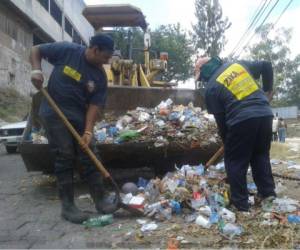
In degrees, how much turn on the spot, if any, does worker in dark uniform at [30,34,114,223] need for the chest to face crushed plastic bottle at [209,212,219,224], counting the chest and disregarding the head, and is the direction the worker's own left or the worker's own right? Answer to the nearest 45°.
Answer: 0° — they already face it

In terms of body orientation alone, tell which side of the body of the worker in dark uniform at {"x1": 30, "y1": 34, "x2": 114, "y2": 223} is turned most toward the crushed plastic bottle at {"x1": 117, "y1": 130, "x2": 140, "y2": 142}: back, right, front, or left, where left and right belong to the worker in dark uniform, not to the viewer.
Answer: left

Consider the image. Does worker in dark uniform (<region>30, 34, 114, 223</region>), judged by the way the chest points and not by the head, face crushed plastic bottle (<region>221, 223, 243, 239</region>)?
yes

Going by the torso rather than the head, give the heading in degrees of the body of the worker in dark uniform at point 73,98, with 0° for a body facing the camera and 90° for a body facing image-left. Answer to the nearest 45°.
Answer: approximately 315°

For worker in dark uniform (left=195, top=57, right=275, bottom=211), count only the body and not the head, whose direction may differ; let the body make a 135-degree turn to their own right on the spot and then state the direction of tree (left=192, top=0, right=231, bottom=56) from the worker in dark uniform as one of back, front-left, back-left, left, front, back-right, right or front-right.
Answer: left

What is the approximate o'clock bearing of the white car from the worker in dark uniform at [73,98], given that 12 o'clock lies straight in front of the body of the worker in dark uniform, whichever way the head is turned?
The white car is roughly at 7 o'clock from the worker in dark uniform.

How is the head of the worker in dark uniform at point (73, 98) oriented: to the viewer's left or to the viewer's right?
to the viewer's right

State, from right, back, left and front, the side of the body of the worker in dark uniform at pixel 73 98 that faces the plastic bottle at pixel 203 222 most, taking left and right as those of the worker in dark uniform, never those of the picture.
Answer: front

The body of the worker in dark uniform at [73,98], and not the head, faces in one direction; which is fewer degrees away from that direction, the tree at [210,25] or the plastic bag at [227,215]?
the plastic bag

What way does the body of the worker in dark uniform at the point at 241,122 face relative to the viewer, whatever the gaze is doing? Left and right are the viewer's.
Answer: facing away from the viewer and to the left of the viewer

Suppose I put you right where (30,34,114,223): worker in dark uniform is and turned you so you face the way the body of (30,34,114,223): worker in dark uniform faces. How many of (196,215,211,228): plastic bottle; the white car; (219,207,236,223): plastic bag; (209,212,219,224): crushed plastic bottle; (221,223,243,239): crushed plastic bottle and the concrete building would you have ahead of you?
4

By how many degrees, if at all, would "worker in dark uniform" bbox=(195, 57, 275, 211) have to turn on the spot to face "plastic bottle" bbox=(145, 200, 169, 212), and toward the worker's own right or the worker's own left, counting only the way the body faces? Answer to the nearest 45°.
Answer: approximately 45° to the worker's own left
